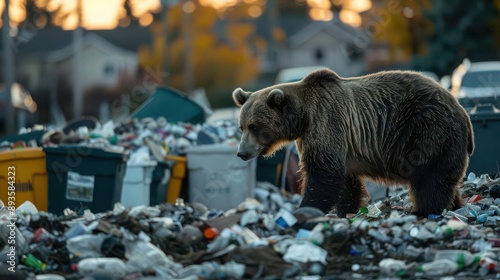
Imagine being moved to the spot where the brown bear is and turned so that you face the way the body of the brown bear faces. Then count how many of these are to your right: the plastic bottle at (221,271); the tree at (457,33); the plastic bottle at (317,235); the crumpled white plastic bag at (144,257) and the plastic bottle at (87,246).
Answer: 1

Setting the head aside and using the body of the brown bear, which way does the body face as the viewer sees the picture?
to the viewer's left

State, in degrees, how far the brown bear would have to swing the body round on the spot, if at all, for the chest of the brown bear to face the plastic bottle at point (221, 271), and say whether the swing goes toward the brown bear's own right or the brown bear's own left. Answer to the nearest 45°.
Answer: approximately 45° to the brown bear's own left

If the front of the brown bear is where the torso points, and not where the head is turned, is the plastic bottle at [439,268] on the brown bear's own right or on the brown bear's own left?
on the brown bear's own left

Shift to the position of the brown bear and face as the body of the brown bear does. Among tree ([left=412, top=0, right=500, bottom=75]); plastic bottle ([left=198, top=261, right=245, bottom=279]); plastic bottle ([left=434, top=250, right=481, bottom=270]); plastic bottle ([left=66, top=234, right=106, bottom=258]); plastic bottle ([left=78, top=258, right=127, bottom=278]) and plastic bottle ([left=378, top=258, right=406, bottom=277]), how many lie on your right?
1

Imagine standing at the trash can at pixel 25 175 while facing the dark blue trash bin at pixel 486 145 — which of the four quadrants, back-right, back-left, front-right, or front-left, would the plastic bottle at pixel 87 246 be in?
front-right

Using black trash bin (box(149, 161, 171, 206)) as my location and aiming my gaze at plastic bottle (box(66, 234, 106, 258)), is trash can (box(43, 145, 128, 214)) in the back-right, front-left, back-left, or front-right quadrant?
front-right

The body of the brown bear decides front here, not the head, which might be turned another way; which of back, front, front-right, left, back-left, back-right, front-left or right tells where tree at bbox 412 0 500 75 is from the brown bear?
right

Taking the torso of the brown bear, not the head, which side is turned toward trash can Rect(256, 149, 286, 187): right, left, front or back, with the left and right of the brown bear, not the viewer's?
right

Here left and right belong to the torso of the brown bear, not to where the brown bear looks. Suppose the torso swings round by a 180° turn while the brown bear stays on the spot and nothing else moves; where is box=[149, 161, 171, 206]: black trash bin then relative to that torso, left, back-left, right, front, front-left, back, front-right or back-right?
back-left

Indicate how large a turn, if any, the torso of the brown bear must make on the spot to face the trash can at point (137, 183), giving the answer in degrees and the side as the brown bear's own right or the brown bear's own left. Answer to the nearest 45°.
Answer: approximately 45° to the brown bear's own right
